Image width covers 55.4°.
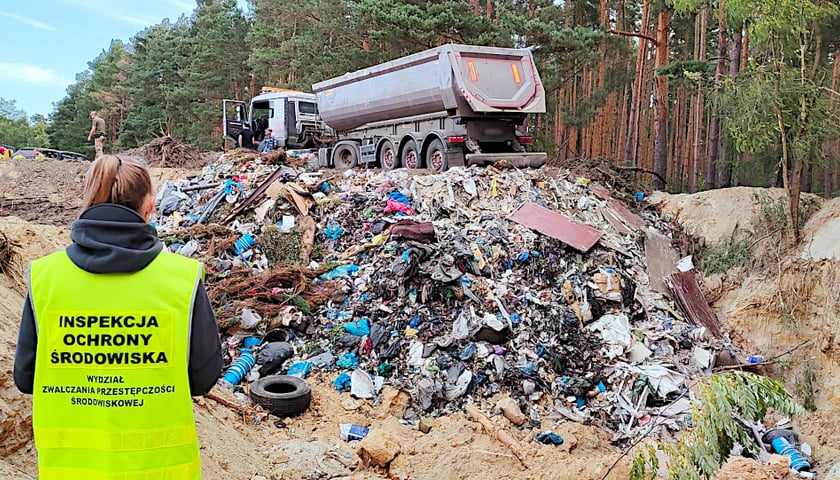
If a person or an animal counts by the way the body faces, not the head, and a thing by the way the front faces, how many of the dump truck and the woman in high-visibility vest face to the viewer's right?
0

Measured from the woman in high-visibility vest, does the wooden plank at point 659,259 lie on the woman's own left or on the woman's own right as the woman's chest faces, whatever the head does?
on the woman's own right

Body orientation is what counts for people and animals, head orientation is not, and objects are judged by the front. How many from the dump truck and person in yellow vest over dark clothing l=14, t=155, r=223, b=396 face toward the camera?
0

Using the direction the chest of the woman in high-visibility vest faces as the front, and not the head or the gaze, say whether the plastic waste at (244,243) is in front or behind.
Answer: in front

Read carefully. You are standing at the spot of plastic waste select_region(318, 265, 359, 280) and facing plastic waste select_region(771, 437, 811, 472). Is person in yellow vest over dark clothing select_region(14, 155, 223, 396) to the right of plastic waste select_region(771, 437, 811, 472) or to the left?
right

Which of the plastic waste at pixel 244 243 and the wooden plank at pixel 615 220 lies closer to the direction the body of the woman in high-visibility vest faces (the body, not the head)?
the plastic waste

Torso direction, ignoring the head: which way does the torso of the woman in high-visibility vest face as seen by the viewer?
away from the camera

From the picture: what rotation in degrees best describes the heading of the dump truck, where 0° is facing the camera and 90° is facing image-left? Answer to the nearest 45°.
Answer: approximately 135°

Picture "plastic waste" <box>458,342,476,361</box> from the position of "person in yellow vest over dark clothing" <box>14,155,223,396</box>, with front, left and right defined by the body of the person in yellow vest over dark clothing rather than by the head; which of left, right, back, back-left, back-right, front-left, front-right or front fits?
front-right

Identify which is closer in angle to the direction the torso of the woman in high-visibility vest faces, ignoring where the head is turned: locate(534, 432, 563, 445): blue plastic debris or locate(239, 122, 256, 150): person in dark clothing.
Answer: the person in dark clothing

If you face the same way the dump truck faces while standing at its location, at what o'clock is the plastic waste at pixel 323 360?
The plastic waste is roughly at 8 o'clock from the dump truck.
